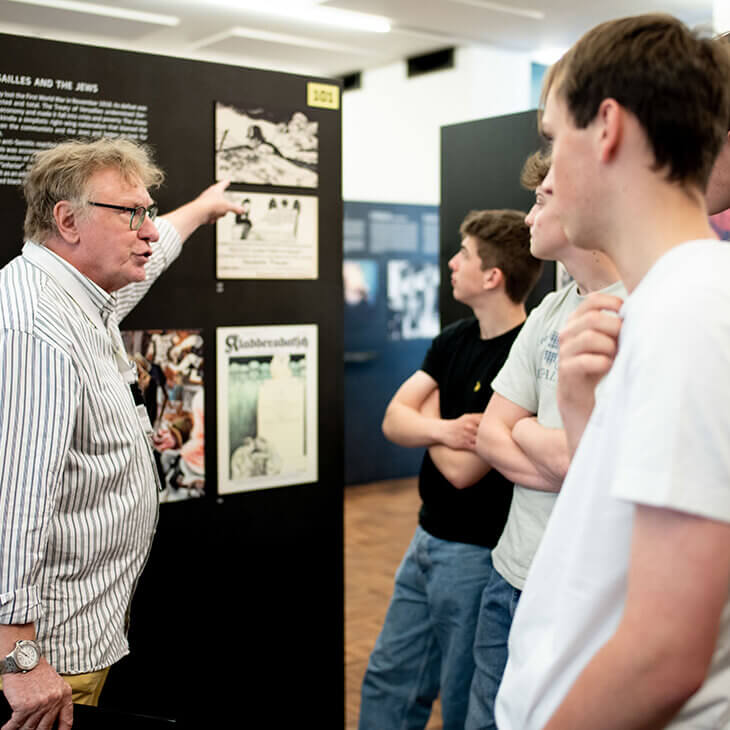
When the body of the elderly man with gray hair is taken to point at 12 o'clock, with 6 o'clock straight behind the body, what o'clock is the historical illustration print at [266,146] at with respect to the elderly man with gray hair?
The historical illustration print is roughly at 10 o'clock from the elderly man with gray hair.

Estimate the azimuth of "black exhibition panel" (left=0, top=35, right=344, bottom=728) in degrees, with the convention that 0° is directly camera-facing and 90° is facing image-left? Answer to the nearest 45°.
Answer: approximately 315°

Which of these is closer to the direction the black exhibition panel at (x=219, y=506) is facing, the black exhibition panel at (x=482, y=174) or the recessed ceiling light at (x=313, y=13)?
the black exhibition panel

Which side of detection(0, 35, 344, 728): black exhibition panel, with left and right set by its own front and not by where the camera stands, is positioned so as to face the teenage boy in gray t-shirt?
front

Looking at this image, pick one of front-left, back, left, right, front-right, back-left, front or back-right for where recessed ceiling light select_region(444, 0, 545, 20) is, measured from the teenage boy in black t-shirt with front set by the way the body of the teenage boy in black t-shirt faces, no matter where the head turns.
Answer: back-right

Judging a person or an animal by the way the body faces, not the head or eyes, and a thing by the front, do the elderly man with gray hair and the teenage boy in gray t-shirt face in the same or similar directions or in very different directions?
very different directions

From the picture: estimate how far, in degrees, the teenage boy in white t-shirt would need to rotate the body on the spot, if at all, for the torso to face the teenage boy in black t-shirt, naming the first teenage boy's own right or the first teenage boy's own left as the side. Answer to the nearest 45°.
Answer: approximately 90° to the first teenage boy's own right

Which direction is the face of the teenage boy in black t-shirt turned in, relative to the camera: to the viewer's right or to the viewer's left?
to the viewer's left

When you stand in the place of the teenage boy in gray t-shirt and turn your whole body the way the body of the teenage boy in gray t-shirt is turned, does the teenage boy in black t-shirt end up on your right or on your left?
on your right

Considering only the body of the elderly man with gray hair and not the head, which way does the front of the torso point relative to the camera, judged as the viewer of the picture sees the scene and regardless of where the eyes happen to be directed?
to the viewer's right

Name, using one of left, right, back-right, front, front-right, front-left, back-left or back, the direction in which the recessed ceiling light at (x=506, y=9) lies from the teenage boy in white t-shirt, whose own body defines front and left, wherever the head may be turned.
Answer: right

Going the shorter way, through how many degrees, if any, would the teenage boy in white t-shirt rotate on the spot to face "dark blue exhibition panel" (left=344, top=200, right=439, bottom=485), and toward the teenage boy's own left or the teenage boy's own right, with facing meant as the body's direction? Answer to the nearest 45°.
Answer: approximately 90° to the teenage boy's own right

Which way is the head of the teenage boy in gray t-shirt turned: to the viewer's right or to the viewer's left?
to the viewer's left

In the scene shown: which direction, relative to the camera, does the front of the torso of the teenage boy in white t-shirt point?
to the viewer's left

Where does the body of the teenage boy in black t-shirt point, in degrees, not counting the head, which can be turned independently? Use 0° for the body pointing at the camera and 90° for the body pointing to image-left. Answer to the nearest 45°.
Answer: approximately 45°
